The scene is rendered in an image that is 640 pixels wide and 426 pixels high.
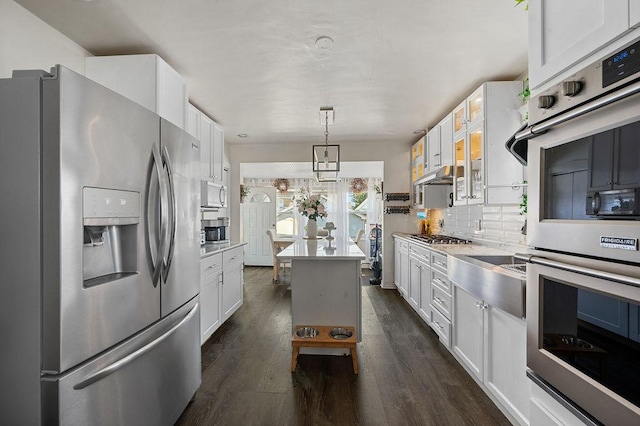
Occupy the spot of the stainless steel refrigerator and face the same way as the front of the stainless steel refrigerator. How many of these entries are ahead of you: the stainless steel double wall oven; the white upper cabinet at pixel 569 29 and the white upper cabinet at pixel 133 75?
2

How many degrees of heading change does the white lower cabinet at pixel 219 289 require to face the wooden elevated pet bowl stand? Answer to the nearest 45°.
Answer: approximately 45° to its right

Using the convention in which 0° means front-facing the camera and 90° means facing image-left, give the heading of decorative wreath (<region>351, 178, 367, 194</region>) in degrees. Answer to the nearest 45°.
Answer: approximately 0°

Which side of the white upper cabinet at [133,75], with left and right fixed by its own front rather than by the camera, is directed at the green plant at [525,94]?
front

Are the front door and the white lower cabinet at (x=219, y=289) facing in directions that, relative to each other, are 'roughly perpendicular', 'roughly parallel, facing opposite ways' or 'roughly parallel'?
roughly perpendicular

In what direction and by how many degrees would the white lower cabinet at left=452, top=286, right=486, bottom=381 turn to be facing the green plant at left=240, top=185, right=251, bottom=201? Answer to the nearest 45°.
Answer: approximately 90° to its right

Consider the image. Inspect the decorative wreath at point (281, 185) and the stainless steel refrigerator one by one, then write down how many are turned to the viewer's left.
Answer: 0

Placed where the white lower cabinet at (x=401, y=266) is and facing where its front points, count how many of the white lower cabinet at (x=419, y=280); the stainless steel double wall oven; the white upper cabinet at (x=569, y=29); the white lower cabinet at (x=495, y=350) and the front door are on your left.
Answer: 4

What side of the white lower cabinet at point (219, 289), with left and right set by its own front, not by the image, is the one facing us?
right

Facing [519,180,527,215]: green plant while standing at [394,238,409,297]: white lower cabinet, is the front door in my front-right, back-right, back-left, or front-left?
back-right

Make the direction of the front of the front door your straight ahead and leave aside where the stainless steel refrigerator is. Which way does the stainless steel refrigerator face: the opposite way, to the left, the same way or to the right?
to the left

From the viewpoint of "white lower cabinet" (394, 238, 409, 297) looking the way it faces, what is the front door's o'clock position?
The front door is roughly at 1 o'clock from the white lower cabinet.

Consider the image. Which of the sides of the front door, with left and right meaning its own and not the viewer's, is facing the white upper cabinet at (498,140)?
front

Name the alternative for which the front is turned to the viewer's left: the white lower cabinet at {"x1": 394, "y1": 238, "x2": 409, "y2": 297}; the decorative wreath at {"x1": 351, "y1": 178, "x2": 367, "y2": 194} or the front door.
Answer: the white lower cabinet

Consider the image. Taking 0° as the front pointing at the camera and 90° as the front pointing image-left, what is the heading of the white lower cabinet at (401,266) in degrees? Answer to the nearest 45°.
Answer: approximately 90°

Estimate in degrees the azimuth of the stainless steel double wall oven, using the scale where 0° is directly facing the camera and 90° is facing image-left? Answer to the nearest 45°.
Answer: approximately 45°
